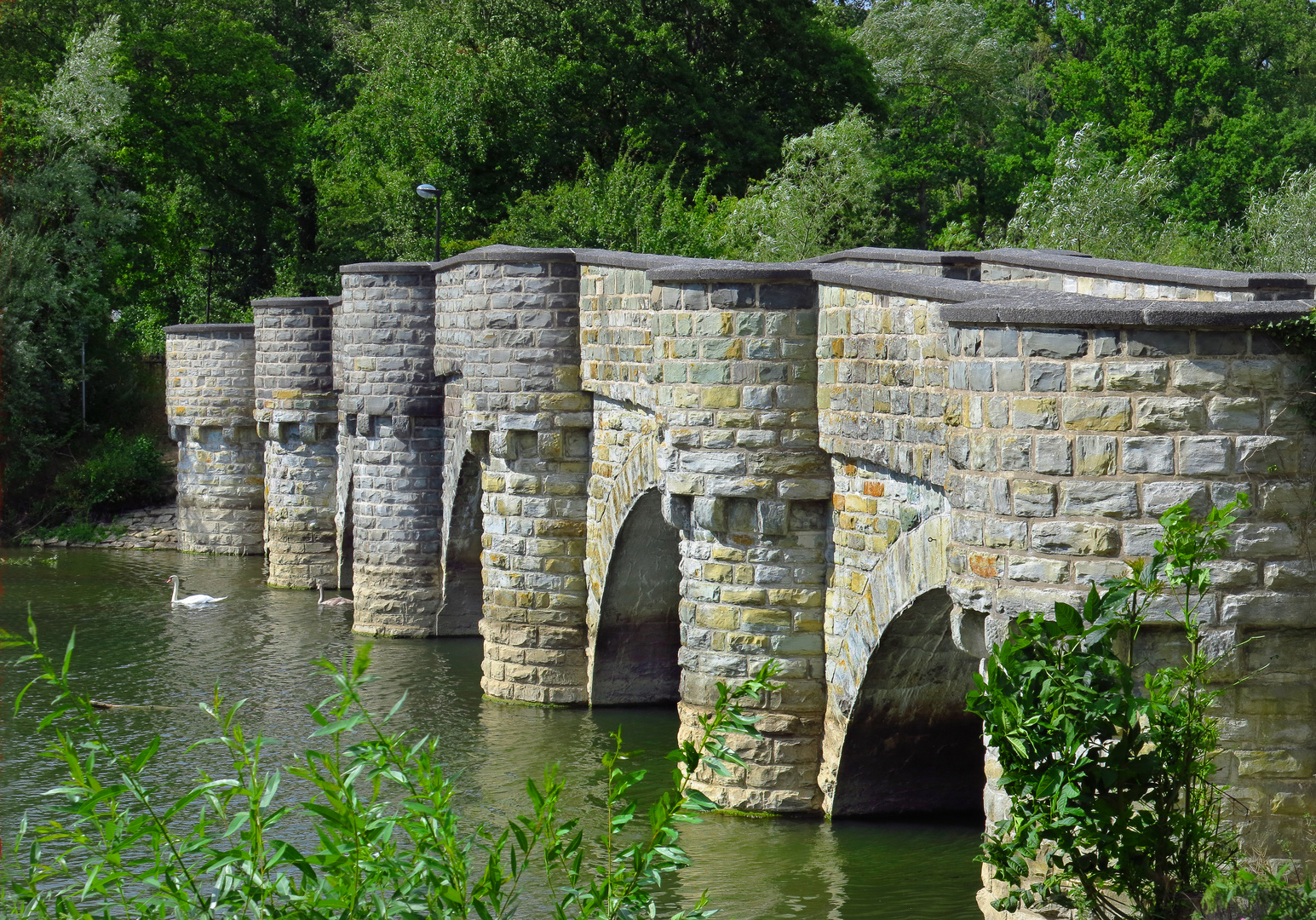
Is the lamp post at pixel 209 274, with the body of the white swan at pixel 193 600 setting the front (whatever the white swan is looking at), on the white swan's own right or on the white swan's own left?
on the white swan's own right

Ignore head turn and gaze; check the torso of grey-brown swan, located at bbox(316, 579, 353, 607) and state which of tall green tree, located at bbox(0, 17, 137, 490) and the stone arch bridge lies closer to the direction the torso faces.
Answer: the tall green tree

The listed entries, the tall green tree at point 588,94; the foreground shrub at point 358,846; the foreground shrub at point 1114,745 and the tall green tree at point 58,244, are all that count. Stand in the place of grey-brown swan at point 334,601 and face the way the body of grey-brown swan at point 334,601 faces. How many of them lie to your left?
2

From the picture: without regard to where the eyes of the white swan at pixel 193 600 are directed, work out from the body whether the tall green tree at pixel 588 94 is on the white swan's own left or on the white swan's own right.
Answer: on the white swan's own right

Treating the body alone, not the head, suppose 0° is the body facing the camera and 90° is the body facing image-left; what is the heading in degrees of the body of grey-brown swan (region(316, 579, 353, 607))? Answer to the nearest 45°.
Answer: approximately 90°

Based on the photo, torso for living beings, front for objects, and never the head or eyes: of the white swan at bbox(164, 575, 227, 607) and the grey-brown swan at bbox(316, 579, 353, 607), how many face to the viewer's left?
2

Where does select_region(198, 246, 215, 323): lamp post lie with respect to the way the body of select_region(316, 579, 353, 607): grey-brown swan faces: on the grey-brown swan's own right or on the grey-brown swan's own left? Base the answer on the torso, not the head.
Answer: on the grey-brown swan's own right

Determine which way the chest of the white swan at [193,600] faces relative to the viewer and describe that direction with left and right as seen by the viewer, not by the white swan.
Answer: facing to the left of the viewer
